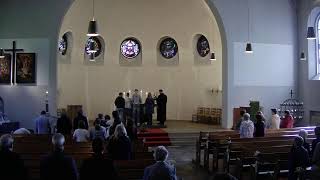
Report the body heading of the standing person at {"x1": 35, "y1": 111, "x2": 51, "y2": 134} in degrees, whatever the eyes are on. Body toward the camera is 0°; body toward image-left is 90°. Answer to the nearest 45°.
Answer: approximately 180°

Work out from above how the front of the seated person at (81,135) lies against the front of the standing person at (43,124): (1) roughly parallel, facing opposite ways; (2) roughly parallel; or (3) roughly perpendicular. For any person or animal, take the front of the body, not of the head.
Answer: roughly parallel

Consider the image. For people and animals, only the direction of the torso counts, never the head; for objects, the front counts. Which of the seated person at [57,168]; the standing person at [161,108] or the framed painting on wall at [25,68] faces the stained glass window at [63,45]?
the seated person

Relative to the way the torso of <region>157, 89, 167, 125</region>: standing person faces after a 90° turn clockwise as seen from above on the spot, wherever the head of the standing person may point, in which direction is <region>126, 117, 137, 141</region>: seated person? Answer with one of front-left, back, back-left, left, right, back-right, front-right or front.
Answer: left

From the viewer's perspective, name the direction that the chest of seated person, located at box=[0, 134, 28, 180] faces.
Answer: away from the camera

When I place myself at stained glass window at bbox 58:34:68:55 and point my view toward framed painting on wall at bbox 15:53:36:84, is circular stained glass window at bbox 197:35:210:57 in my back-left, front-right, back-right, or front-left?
back-left

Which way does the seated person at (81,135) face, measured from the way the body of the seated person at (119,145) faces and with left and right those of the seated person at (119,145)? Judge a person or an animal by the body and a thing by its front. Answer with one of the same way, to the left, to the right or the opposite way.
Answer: the same way

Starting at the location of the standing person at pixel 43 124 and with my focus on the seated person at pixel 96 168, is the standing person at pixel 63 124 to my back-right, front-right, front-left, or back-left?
front-left

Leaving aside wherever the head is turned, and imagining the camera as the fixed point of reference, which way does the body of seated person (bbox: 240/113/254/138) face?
away from the camera

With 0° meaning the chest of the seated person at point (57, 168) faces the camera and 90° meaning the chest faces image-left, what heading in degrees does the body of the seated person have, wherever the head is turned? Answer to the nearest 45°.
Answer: approximately 180°

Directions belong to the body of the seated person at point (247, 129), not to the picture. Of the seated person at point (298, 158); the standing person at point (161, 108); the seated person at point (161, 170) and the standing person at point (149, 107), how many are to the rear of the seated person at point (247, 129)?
2

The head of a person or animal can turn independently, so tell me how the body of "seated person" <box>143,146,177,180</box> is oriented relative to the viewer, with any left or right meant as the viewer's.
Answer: facing away from the viewer

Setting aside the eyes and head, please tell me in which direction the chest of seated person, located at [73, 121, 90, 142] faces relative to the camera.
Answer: away from the camera

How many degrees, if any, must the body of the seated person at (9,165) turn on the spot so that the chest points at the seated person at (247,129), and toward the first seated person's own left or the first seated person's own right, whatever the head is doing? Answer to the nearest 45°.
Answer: approximately 45° to the first seated person's own right

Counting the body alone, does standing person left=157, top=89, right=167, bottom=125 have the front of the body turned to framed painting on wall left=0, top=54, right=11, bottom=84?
no

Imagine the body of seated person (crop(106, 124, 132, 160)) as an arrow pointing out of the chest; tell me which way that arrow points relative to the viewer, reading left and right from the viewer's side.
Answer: facing away from the viewer

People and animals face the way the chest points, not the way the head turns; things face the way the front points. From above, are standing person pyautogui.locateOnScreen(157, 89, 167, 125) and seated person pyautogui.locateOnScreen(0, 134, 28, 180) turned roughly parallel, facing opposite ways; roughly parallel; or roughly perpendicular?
roughly parallel, facing opposite ways
